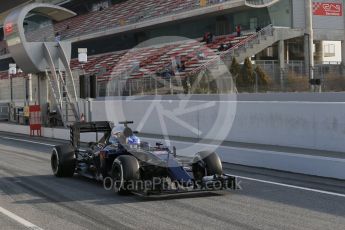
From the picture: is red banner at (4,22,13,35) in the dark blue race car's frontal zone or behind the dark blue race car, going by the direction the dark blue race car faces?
behind

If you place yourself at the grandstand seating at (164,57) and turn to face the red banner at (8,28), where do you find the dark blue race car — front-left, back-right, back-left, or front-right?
front-left

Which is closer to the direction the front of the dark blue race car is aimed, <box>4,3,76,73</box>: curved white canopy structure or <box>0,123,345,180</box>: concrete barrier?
the concrete barrier

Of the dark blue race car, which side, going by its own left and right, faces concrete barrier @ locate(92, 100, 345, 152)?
left

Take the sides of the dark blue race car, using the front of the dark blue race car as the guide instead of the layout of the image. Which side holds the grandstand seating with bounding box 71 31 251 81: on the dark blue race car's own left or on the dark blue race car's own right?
on the dark blue race car's own left

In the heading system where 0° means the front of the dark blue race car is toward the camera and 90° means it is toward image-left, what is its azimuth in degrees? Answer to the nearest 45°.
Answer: approximately 315°

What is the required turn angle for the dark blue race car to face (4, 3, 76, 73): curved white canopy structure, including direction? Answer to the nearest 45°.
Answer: approximately 135° to its left

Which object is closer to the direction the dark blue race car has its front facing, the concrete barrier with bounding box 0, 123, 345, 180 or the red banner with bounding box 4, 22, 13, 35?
the concrete barrier

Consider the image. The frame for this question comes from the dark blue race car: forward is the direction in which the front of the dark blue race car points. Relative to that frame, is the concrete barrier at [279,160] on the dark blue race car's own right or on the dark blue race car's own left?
on the dark blue race car's own left
